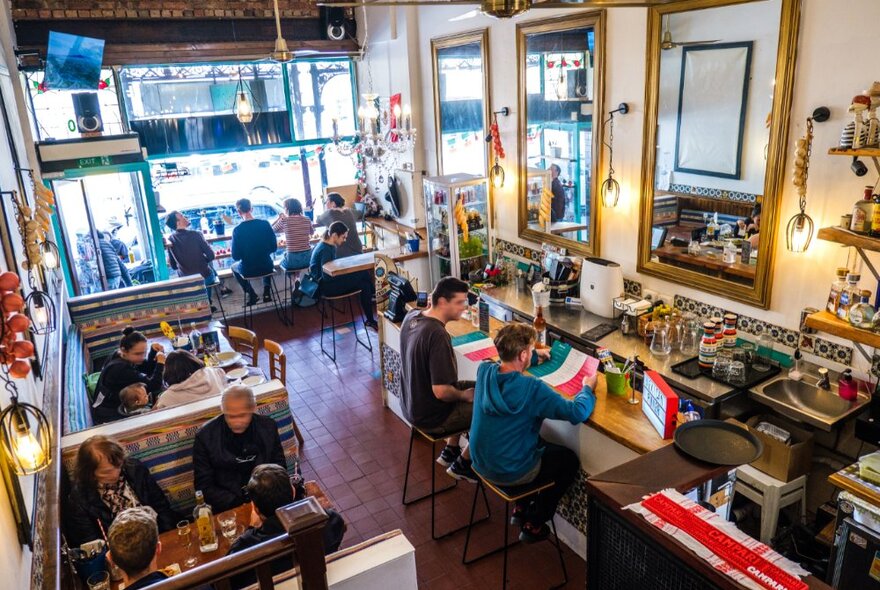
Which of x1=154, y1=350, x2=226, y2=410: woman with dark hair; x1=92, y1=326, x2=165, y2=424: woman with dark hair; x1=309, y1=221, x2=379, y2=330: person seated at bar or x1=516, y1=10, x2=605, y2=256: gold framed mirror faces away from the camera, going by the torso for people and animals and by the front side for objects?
x1=154, y1=350, x2=226, y2=410: woman with dark hair

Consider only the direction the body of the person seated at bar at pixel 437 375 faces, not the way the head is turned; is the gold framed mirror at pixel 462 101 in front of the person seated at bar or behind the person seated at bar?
in front

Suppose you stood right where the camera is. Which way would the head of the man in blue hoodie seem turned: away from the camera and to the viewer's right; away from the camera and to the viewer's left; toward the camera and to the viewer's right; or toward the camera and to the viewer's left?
away from the camera and to the viewer's right

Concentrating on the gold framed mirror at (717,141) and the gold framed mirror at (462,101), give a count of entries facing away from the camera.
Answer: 0

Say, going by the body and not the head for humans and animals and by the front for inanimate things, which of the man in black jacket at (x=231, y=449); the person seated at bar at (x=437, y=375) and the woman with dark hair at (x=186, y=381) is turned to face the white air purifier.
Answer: the person seated at bar

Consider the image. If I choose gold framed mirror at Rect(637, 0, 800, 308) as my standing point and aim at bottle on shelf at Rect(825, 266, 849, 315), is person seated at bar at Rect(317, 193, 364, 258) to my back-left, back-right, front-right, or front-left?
back-right

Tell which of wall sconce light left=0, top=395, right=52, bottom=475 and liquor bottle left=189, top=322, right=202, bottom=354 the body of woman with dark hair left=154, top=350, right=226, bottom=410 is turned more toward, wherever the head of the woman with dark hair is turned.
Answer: the liquor bottle

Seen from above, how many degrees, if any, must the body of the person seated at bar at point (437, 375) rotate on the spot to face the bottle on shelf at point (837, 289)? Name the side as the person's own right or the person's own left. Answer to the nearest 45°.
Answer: approximately 45° to the person's own right

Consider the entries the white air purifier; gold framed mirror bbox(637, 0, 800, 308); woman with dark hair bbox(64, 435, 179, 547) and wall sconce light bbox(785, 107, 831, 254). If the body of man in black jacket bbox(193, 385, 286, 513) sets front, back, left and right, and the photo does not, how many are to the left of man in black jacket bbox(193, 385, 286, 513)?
3

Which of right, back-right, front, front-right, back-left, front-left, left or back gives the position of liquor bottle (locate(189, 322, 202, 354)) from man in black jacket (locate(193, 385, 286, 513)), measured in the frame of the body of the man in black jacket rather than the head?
back
